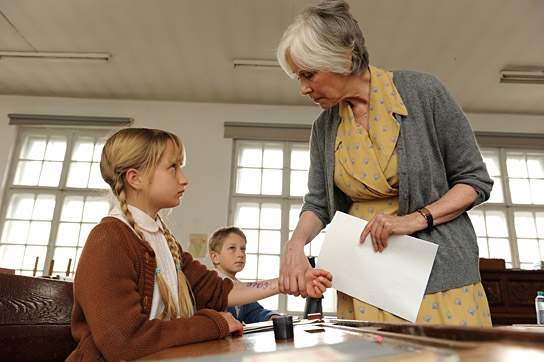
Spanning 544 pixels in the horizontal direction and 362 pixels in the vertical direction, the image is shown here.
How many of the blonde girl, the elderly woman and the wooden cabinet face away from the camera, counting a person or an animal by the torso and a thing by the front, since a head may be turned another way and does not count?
0

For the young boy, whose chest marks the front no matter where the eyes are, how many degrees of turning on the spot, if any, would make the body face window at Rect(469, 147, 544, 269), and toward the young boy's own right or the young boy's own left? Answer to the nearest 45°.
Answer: approximately 90° to the young boy's own left

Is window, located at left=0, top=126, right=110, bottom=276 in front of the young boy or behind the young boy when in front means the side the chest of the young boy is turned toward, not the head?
behind

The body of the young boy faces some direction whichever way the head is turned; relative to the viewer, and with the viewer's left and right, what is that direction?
facing the viewer and to the right of the viewer

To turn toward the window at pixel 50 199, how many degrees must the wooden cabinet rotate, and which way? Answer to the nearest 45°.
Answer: approximately 90° to its right

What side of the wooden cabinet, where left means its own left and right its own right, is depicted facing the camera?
front

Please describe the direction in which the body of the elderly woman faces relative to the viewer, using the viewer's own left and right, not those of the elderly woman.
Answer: facing the viewer and to the left of the viewer

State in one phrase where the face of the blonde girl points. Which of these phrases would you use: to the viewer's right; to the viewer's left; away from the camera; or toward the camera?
to the viewer's right

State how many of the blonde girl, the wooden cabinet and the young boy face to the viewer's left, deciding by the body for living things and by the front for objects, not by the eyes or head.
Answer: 0

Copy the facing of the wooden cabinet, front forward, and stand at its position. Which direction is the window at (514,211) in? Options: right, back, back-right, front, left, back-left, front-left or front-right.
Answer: back

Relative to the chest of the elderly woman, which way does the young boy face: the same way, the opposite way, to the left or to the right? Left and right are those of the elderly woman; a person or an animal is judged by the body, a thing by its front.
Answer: to the left

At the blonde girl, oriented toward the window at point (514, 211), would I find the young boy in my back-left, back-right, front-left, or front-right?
front-left

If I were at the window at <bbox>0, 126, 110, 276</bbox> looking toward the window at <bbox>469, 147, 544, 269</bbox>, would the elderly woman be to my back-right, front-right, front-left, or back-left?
front-right

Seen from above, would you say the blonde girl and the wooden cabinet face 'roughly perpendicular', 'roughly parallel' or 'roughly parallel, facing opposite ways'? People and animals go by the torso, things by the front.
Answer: roughly perpendicular
